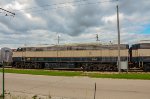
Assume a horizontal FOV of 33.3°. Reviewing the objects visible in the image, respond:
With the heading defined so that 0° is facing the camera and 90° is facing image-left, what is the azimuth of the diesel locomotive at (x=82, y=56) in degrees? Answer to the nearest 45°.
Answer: approximately 90°
